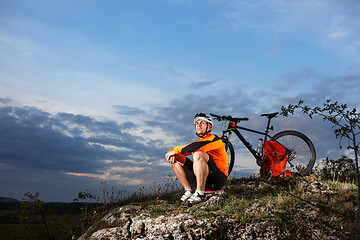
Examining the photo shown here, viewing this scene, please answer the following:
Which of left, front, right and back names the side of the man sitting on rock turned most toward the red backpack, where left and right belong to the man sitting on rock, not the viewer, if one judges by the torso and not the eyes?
back

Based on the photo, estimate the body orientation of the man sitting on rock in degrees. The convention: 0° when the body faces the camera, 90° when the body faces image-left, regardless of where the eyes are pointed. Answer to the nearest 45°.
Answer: approximately 45°
